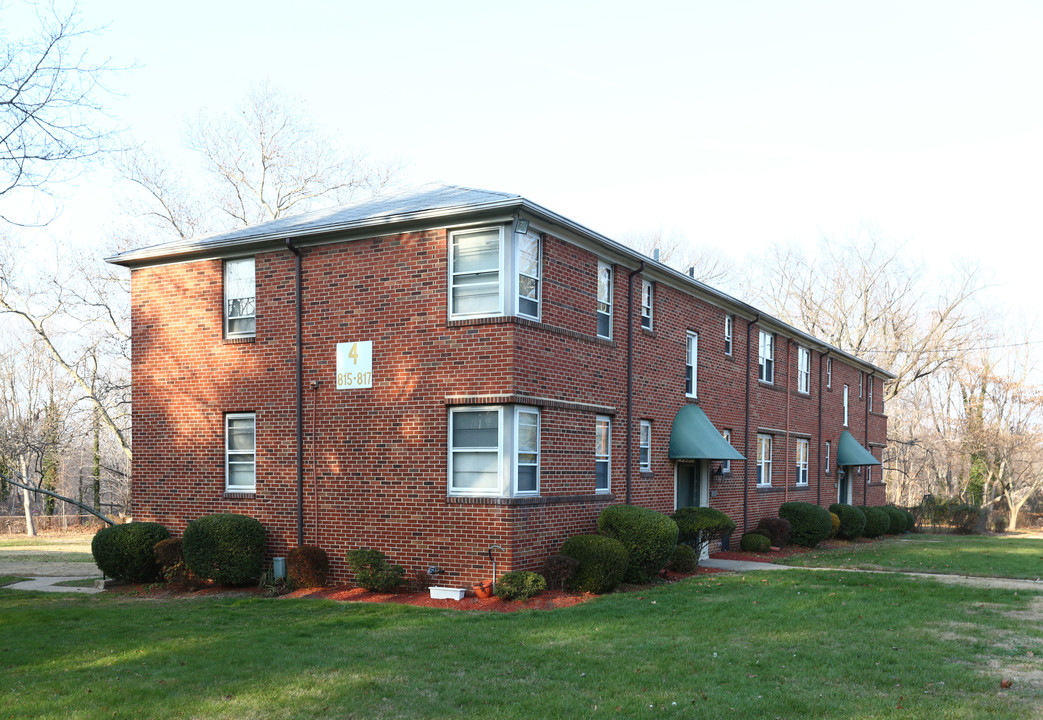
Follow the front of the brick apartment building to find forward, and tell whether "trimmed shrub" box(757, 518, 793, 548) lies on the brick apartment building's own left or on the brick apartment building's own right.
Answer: on the brick apartment building's own left

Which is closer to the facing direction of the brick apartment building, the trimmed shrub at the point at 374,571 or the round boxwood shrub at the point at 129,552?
the trimmed shrub

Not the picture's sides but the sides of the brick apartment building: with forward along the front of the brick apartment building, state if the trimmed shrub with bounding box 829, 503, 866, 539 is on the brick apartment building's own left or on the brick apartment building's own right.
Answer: on the brick apartment building's own left

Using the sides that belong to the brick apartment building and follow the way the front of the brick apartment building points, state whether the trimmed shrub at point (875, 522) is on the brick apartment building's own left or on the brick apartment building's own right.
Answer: on the brick apartment building's own left

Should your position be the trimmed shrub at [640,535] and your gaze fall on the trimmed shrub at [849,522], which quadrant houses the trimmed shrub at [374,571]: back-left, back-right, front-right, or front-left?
back-left

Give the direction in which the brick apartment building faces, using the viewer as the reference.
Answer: facing the viewer and to the right of the viewer
